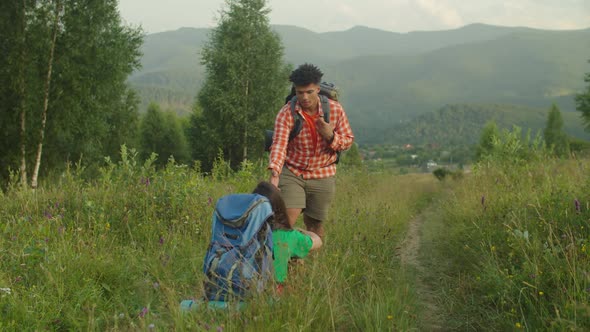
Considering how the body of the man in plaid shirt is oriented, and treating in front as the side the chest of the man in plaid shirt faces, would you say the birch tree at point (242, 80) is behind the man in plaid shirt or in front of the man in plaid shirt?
behind

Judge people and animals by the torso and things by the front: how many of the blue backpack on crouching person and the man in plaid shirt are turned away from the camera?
0

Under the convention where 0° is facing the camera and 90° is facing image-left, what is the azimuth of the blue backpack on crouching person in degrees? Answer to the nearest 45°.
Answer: approximately 45°

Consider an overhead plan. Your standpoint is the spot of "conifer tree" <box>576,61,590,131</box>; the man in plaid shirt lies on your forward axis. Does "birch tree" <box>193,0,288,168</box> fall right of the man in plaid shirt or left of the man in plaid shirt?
right

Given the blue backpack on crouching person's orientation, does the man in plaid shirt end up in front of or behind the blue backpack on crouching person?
behind

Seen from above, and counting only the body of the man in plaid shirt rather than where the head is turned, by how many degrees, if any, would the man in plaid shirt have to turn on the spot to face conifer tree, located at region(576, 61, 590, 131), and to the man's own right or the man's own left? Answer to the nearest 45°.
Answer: approximately 135° to the man's own left

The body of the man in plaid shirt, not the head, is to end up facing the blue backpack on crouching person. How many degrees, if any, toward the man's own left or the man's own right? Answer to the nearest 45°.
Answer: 0° — they already face it

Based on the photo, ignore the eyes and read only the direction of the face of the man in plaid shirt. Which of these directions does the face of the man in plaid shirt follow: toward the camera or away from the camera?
toward the camera

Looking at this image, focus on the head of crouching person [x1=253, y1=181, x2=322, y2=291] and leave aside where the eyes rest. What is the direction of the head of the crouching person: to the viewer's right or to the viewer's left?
to the viewer's right

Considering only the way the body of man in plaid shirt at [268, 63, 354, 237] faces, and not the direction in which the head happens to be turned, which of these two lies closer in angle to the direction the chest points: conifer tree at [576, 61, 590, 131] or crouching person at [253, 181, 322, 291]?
the crouching person

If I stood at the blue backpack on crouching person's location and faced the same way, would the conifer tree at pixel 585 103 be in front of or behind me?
behind

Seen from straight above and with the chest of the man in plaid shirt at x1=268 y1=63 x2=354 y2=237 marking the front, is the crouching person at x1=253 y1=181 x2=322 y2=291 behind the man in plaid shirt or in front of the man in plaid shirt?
in front

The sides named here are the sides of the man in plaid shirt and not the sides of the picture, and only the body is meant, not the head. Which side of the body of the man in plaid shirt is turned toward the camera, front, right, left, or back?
front

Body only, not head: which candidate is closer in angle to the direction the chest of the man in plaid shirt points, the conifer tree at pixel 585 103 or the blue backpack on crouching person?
the blue backpack on crouching person
